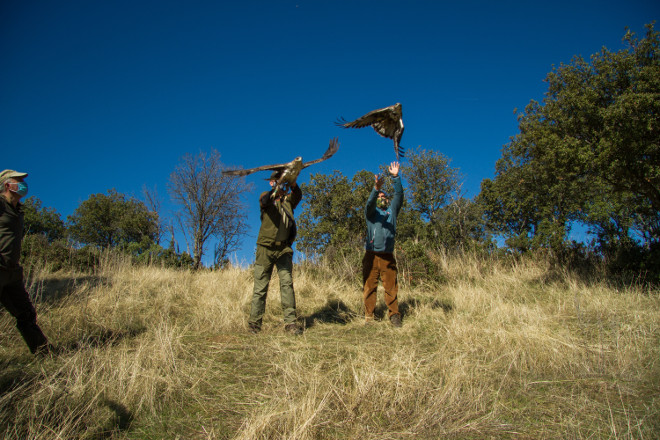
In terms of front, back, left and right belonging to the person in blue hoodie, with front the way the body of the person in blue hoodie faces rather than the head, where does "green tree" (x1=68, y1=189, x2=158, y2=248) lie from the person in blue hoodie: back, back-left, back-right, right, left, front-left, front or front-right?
back-right

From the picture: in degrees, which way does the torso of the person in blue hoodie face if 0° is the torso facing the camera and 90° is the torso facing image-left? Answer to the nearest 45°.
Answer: approximately 0°

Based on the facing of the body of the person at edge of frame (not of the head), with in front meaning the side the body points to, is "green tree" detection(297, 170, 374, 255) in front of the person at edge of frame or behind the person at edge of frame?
in front

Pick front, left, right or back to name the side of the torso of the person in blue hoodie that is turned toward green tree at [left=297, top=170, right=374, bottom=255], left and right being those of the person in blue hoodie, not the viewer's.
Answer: back

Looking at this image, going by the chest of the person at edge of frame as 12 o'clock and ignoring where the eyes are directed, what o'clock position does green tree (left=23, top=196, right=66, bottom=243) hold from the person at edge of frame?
The green tree is roughly at 9 o'clock from the person at edge of frame.

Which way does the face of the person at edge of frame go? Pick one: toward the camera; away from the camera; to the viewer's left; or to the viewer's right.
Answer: to the viewer's right

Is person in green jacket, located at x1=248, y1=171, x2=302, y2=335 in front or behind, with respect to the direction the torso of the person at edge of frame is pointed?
in front

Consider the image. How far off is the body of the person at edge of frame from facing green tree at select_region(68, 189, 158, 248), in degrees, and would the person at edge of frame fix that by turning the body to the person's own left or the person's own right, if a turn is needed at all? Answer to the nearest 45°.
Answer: approximately 90° to the person's own left

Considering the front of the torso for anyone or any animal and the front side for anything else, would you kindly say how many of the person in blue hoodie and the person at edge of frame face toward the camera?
1

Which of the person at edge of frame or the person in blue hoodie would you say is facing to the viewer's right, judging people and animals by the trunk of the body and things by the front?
the person at edge of frame

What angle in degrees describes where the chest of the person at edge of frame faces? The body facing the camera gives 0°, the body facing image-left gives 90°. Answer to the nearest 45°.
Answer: approximately 270°
